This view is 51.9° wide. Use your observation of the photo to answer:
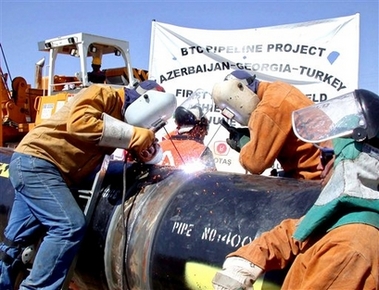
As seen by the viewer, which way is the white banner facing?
toward the camera

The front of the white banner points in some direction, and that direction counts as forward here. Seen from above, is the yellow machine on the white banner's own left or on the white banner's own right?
on the white banner's own right
